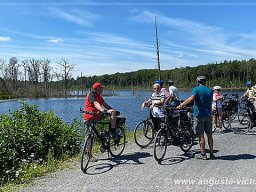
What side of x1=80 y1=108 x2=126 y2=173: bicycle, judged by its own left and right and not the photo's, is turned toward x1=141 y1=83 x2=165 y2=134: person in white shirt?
back

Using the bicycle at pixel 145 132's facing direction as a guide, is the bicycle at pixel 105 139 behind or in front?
in front

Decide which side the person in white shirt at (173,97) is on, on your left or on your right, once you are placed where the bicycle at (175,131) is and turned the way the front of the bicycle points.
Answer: on your right

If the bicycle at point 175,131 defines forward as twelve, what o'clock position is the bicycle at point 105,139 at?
the bicycle at point 105,139 is roughly at 1 o'clock from the bicycle at point 175,131.

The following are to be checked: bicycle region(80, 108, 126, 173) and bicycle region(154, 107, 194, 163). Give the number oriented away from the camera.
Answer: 0

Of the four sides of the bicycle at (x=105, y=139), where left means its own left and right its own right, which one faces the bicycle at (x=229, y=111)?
back

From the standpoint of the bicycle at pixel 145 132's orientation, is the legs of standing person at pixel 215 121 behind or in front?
behind
